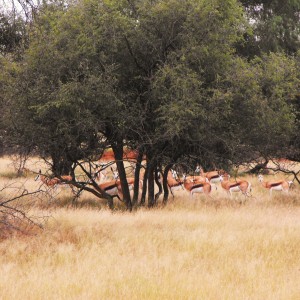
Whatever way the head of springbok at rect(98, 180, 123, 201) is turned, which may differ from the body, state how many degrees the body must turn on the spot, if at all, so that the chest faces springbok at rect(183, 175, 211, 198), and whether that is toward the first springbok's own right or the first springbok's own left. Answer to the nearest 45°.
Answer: approximately 135° to the first springbok's own right

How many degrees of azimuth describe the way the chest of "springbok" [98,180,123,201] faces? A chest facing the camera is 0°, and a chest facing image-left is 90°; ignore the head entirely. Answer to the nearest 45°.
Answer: approximately 90°

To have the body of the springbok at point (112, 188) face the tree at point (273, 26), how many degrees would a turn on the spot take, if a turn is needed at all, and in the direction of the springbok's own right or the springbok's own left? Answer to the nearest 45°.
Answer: approximately 135° to the springbok's own right
